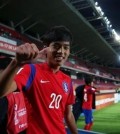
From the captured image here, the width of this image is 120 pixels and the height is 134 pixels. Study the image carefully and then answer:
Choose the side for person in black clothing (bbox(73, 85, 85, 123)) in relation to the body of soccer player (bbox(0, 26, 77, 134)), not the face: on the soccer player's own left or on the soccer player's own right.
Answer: on the soccer player's own left

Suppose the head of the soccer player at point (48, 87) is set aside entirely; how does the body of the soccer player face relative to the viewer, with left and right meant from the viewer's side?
facing the viewer and to the right of the viewer

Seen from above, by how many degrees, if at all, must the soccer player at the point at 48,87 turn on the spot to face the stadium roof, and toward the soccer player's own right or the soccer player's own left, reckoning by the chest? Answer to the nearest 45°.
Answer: approximately 135° to the soccer player's own left
